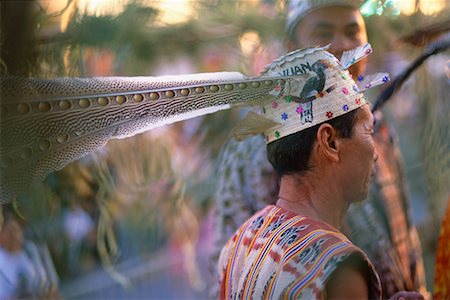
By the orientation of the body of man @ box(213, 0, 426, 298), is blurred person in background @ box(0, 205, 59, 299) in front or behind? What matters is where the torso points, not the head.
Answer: behind
